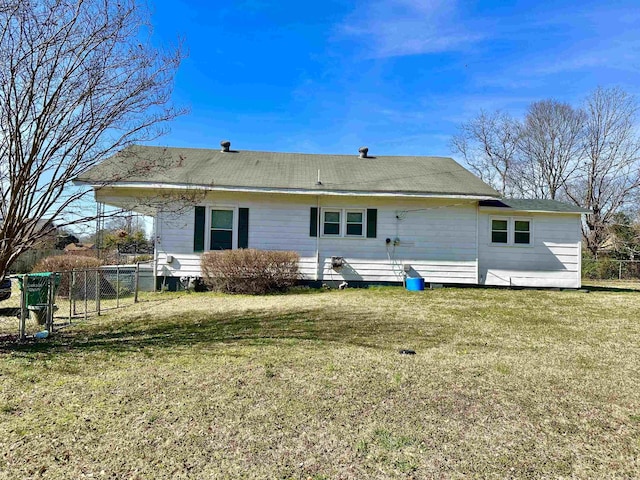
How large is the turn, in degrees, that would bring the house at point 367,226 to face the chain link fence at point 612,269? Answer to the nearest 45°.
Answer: approximately 135° to its right
